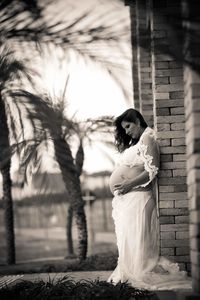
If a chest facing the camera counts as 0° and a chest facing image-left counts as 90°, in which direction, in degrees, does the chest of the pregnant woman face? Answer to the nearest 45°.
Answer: approximately 90°

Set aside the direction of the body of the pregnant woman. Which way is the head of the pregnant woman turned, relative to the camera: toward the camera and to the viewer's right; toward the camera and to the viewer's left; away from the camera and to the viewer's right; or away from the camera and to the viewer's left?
toward the camera and to the viewer's left
